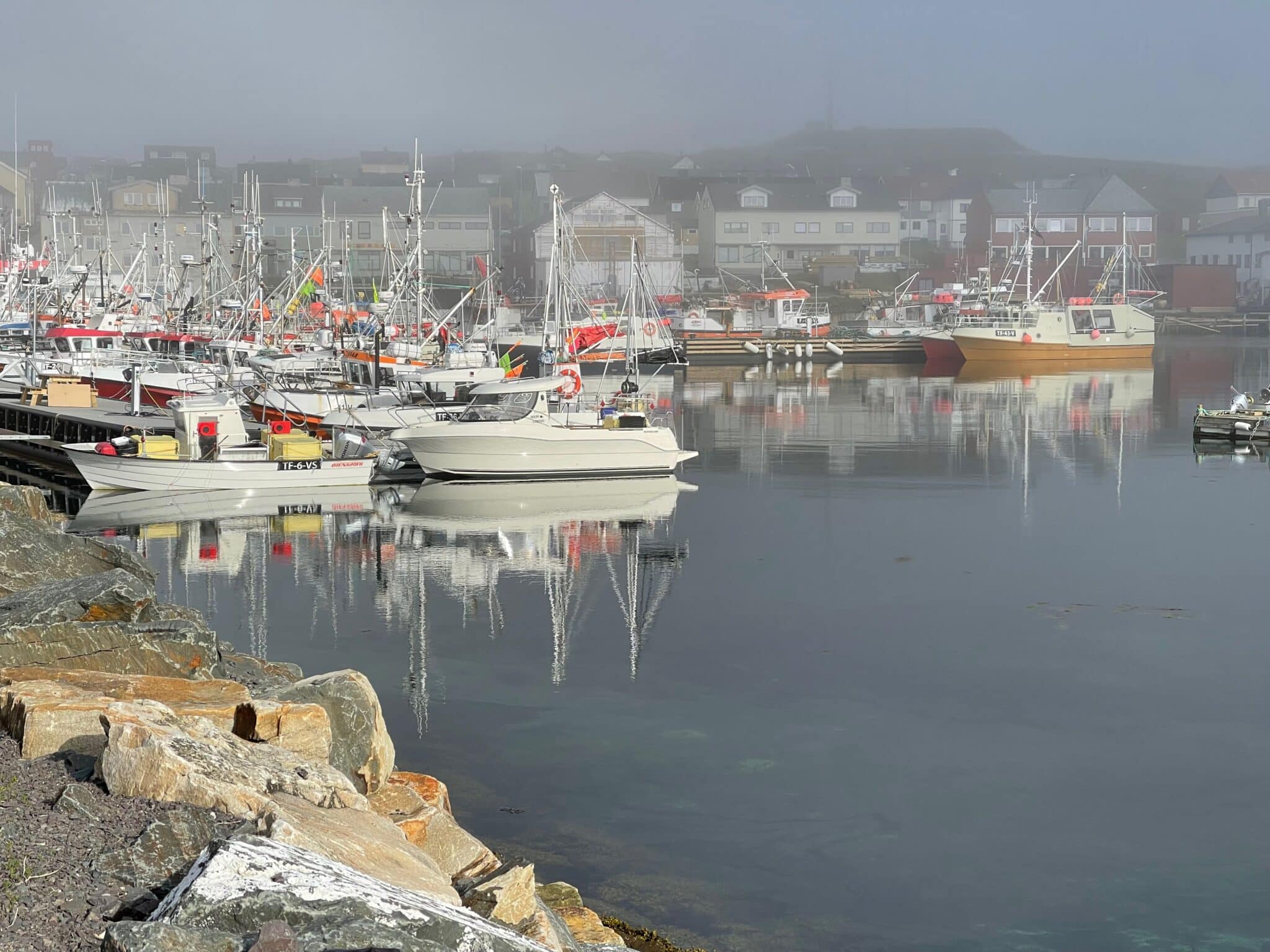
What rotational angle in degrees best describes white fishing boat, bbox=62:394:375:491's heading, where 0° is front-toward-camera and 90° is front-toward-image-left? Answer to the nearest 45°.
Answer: approximately 90°

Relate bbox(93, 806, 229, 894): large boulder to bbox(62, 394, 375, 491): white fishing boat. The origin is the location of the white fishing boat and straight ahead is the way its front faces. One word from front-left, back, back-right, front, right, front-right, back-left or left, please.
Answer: left

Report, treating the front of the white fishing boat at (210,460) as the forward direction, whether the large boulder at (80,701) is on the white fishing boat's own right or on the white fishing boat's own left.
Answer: on the white fishing boat's own left
